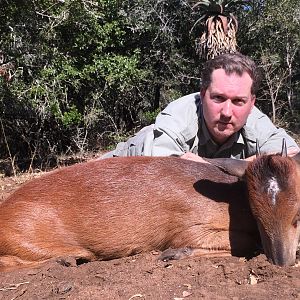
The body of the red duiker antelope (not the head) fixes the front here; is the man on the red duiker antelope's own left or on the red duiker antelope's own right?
on the red duiker antelope's own left

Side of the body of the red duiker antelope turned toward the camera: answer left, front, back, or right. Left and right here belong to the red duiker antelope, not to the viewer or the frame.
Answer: right
